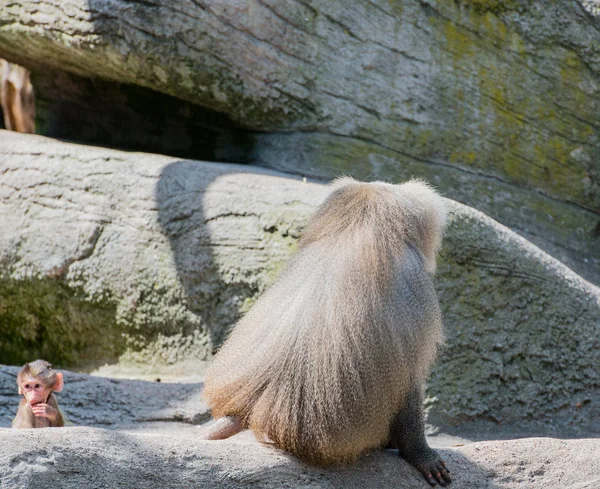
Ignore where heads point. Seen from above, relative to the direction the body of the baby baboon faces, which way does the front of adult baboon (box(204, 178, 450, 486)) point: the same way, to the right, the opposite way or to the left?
the opposite way

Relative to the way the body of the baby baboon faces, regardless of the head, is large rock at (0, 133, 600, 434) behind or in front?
behind

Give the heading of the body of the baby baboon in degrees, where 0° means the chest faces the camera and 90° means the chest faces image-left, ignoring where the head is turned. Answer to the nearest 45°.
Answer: approximately 45°

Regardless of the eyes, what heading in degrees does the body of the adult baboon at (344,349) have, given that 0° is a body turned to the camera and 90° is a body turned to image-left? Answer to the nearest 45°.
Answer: approximately 225°

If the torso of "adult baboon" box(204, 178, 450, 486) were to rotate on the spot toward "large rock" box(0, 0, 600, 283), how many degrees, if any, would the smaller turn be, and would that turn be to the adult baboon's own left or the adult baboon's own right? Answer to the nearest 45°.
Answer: approximately 45° to the adult baboon's own left

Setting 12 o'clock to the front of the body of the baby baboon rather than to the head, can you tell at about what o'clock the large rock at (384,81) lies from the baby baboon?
The large rock is roughly at 6 o'clock from the baby baboon.

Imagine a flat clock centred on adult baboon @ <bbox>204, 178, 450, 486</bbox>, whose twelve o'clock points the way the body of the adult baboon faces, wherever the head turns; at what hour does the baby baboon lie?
The baby baboon is roughly at 8 o'clock from the adult baboon.

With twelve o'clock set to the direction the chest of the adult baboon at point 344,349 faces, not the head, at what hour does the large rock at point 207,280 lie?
The large rock is roughly at 10 o'clock from the adult baboon.

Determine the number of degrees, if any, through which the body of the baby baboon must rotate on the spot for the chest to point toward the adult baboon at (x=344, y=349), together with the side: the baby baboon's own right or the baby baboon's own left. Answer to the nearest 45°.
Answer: approximately 90° to the baby baboon's own left
